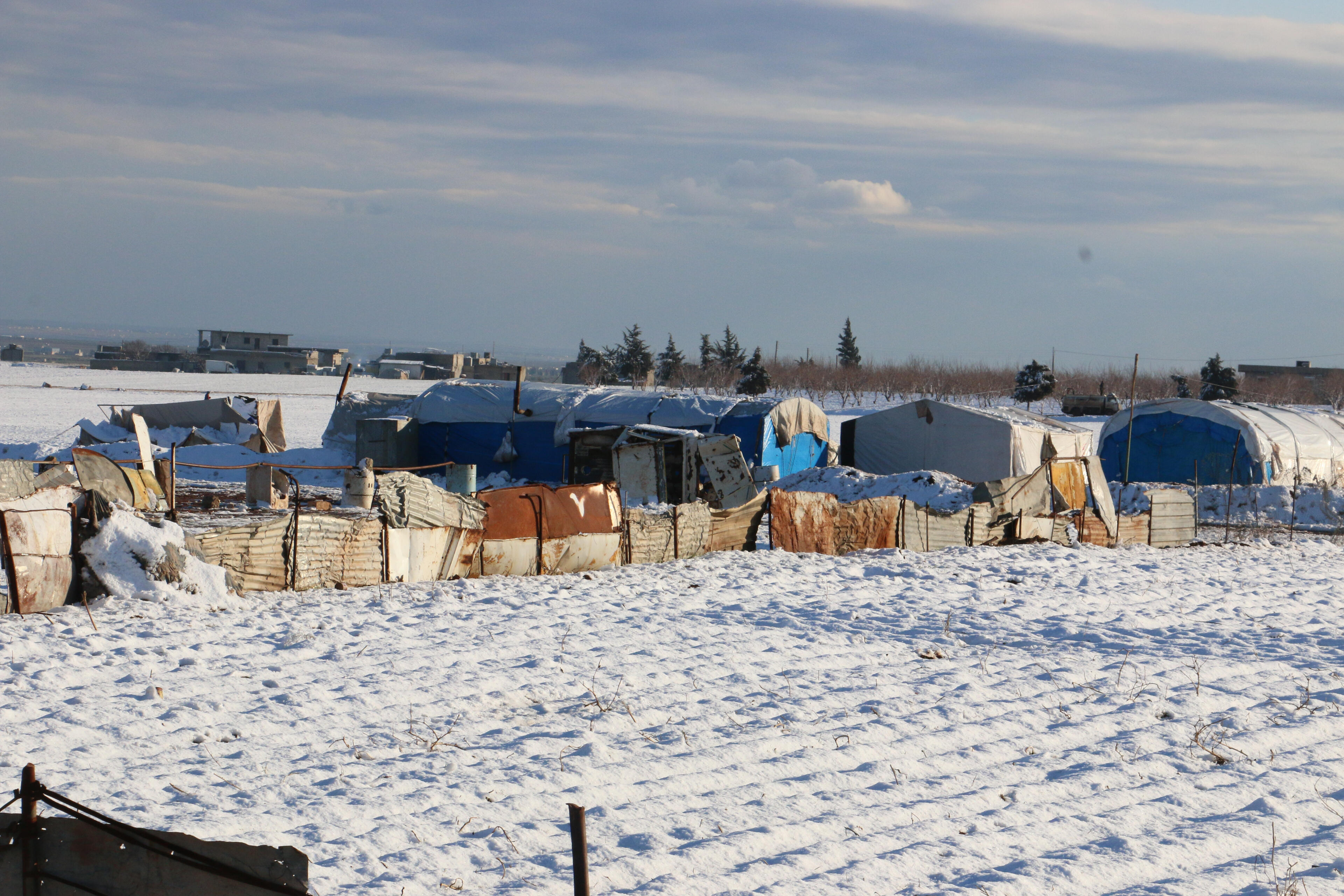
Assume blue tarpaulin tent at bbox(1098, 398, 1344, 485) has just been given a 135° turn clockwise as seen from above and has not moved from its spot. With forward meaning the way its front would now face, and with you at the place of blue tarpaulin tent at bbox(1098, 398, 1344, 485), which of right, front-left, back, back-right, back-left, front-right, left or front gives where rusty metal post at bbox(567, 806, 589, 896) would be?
back

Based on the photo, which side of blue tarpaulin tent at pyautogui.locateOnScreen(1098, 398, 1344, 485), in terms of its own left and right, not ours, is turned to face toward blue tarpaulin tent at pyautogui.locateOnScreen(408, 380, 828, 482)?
front

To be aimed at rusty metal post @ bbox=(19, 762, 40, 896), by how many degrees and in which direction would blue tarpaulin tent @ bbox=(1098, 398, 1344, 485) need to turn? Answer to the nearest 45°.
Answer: approximately 45° to its left

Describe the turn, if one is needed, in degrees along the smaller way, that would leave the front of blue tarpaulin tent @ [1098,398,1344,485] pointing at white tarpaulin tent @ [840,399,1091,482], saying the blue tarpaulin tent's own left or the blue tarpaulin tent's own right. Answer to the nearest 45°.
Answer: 0° — it already faces it

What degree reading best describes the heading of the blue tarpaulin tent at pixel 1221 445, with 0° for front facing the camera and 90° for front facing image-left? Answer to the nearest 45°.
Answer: approximately 45°

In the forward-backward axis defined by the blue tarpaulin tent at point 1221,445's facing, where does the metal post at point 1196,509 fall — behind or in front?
in front

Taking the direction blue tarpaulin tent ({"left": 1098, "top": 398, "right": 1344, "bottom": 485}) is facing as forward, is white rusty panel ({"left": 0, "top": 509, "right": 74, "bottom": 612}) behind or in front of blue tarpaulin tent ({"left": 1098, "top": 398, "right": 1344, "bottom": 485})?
in front

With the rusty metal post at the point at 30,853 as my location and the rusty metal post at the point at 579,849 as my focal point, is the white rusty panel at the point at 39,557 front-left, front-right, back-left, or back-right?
back-left

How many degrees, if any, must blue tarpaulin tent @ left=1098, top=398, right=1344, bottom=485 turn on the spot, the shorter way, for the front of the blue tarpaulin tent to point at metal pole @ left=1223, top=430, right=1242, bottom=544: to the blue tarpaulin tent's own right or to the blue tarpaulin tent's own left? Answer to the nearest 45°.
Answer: approximately 45° to the blue tarpaulin tent's own left

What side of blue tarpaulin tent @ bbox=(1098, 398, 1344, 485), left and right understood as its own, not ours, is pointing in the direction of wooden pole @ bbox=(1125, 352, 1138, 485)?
front
